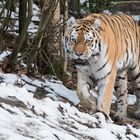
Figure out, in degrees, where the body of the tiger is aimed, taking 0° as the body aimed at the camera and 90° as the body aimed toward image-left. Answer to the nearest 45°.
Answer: approximately 45°

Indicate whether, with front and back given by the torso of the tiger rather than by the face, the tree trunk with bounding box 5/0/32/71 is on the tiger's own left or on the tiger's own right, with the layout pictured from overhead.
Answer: on the tiger's own right
